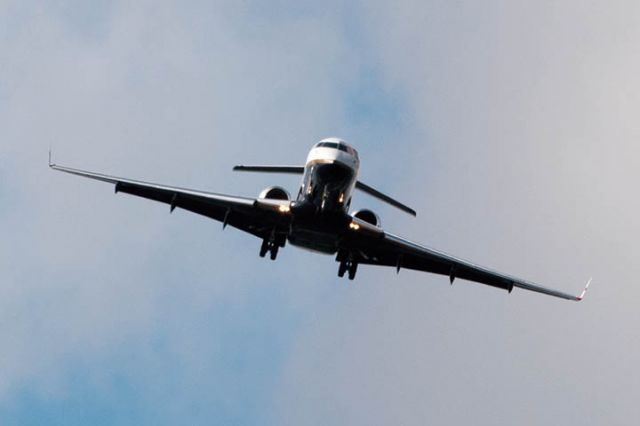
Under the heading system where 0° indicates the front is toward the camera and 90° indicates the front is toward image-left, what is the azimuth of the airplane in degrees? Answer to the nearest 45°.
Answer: approximately 0°
